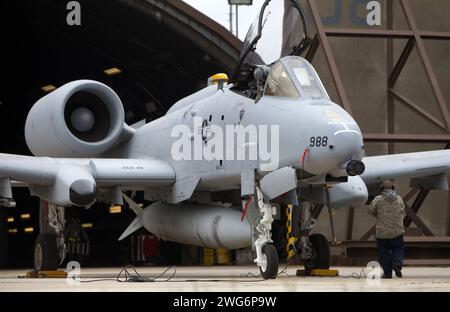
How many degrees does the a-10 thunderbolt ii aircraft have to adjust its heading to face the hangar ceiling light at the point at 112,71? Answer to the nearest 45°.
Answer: approximately 135° to its left

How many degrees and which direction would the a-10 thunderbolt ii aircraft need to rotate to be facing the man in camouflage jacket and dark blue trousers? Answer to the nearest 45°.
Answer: approximately 45° to its left

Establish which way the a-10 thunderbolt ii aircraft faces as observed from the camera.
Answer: facing the viewer and to the right of the viewer

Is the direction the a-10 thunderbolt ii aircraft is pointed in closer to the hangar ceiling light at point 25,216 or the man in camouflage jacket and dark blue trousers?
the man in camouflage jacket and dark blue trousers

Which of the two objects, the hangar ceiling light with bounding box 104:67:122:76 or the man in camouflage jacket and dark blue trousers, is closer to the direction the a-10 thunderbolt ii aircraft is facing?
the man in camouflage jacket and dark blue trousers

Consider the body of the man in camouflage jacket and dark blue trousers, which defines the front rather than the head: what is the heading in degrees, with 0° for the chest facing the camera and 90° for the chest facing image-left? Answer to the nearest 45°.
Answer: approximately 180°

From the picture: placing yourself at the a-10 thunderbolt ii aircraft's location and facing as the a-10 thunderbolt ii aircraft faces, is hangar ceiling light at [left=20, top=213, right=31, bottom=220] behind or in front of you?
behind

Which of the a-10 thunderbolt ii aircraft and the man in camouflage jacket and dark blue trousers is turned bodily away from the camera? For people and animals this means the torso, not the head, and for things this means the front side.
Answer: the man in camouflage jacket and dark blue trousers

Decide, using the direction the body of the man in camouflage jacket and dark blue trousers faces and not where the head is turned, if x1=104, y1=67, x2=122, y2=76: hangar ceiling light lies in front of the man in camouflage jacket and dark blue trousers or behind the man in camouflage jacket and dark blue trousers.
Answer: in front
